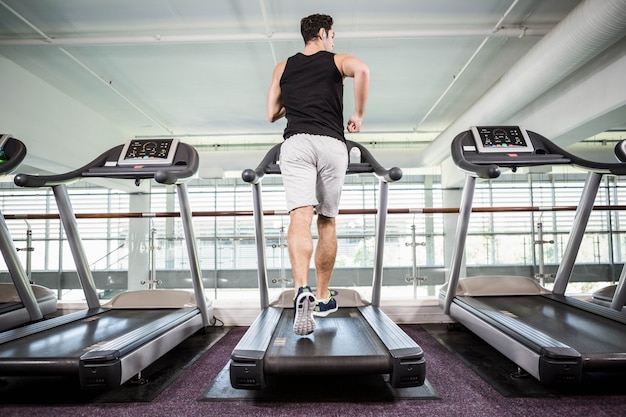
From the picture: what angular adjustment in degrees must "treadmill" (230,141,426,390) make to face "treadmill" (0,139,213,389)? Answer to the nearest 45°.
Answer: approximately 45° to its left

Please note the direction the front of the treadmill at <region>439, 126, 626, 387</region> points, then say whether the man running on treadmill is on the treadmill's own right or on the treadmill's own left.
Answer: on the treadmill's own left

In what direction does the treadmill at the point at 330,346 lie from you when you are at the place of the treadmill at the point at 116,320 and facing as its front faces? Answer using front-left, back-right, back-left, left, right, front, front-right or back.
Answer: right

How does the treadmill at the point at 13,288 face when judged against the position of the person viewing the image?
facing away from the viewer and to the right of the viewer

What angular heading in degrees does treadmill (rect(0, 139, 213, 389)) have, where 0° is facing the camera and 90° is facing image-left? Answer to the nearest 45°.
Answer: approximately 225°

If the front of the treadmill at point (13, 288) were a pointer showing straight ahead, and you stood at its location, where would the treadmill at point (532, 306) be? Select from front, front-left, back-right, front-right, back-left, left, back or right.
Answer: right

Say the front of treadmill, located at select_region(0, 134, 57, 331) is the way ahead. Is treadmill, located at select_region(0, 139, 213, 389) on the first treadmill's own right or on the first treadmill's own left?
on the first treadmill's own right

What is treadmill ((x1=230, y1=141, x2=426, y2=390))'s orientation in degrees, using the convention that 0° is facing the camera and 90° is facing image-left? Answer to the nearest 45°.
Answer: approximately 180°

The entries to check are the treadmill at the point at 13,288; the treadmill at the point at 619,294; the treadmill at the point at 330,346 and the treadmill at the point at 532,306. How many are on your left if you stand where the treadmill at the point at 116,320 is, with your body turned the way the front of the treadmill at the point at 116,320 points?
1

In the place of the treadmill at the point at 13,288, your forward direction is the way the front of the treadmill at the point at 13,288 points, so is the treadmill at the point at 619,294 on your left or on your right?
on your right

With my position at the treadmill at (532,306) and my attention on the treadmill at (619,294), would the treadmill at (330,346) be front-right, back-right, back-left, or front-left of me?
back-right

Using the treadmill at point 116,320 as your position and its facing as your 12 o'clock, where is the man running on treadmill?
The man running on treadmill is roughly at 3 o'clock from the treadmill.

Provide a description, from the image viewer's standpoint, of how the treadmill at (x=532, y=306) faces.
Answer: facing away from the viewer and to the left of the viewer
